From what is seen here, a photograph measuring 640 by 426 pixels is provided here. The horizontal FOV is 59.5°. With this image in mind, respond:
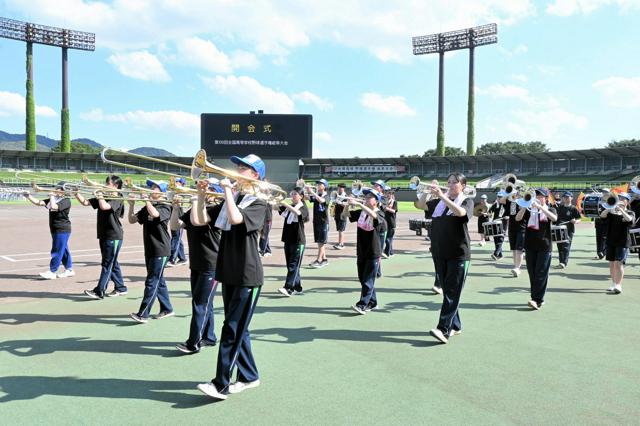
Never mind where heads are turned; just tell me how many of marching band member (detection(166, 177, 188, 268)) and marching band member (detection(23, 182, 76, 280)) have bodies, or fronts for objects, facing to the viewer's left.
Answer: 2

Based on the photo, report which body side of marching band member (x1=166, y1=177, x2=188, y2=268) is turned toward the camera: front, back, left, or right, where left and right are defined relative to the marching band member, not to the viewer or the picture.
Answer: left

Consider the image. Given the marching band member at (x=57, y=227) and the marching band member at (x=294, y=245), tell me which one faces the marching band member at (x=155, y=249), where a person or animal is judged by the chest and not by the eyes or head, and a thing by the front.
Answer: the marching band member at (x=294, y=245)

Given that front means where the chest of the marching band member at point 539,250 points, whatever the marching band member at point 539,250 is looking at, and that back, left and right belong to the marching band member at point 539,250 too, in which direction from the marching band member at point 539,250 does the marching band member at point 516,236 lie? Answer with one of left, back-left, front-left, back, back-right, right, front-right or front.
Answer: back-right

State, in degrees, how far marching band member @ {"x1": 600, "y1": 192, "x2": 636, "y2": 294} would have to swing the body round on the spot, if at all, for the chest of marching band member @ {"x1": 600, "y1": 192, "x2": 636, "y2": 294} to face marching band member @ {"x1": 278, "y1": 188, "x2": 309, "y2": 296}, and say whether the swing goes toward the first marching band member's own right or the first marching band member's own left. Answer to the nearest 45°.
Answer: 0° — they already face them

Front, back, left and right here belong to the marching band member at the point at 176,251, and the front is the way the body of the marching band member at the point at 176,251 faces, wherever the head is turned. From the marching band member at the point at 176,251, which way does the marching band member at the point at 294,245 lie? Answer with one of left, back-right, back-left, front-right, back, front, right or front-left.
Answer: back-left

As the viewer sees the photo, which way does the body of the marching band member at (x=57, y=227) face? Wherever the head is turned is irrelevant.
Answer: to the viewer's left
